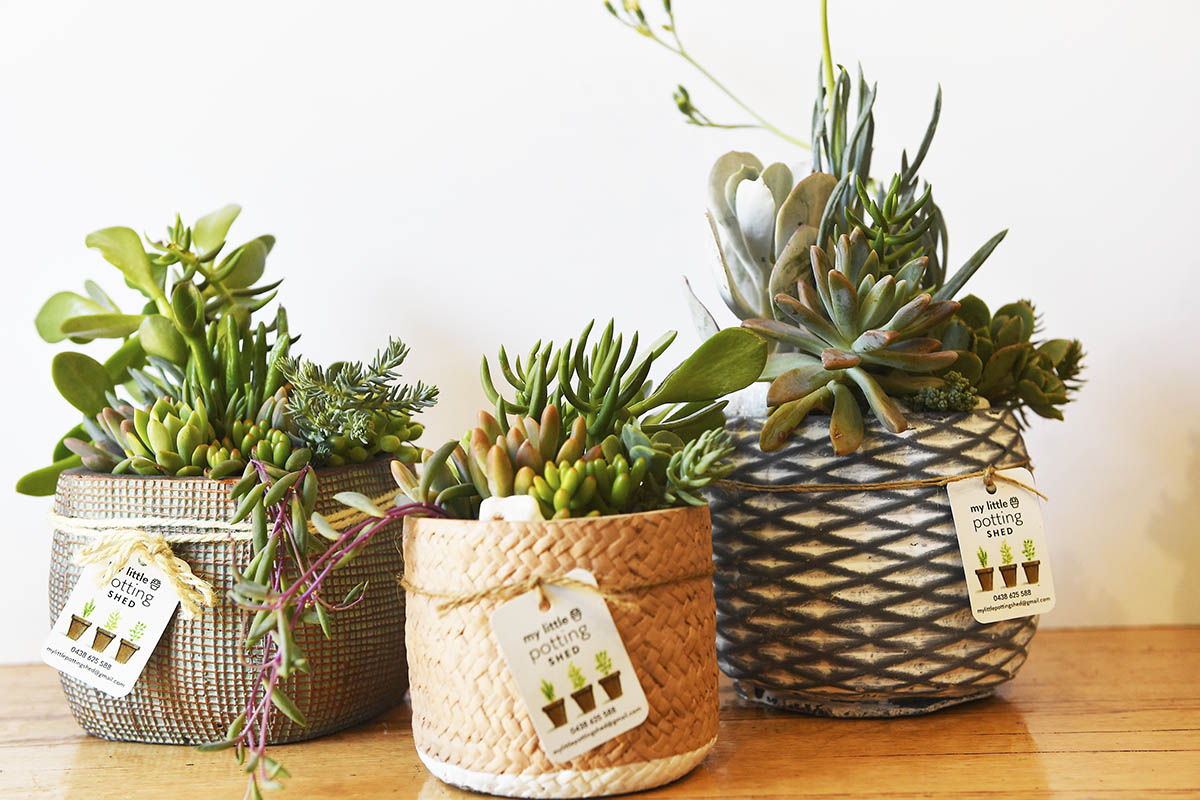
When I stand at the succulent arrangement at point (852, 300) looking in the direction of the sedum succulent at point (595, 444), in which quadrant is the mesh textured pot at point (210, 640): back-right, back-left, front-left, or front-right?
front-right

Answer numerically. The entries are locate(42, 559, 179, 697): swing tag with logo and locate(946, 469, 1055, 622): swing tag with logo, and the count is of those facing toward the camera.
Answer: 2

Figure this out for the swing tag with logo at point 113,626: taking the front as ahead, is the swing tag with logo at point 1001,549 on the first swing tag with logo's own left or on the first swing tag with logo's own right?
on the first swing tag with logo's own left

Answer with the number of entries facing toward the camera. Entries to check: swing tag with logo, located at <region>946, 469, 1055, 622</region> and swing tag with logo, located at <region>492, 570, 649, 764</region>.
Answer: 2

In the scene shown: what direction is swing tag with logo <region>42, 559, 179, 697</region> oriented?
toward the camera

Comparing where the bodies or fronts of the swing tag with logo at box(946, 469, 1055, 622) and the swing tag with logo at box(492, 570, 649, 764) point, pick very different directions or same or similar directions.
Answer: same or similar directions

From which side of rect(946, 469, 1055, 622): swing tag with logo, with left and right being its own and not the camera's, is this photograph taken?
front

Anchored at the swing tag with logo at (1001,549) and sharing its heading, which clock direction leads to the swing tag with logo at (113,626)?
the swing tag with logo at (113,626) is roughly at 2 o'clock from the swing tag with logo at (1001,549).

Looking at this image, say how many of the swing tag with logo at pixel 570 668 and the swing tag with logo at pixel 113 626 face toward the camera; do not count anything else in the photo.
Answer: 2
